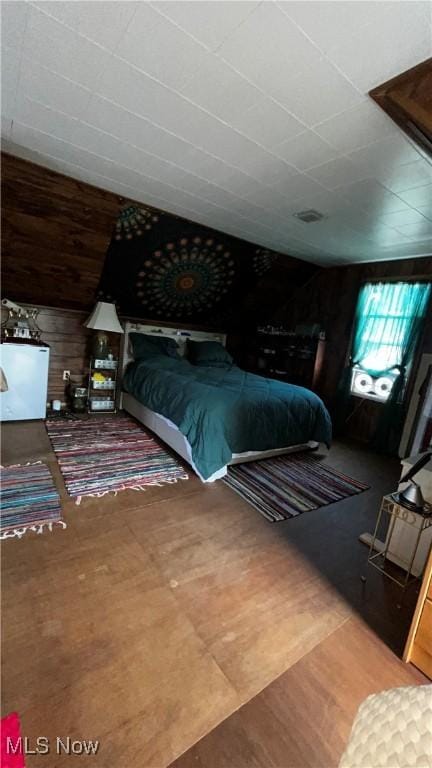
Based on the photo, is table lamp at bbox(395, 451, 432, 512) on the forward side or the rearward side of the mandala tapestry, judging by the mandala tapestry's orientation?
on the forward side

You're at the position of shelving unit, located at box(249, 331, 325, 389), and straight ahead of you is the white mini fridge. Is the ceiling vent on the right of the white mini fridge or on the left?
left

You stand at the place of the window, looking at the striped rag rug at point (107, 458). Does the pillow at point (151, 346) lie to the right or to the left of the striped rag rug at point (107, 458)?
right

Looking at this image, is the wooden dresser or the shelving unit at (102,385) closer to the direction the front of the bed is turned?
the wooden dresser

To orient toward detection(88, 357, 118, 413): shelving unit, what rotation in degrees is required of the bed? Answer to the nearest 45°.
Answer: approximately 180°

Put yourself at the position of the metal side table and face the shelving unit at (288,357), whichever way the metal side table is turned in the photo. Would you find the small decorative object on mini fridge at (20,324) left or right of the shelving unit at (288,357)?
left

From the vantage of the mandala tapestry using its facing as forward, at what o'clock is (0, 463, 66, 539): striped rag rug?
The striped rag rug is roughly at 2 o'clock from the mandala tapestry.

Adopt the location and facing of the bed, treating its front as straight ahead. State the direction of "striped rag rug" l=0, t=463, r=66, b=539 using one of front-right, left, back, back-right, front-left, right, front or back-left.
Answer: right

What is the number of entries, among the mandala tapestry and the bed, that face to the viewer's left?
0

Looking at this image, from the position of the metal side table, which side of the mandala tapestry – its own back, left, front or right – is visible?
front

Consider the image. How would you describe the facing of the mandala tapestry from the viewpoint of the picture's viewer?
facing the viewer and to the right of the viewer

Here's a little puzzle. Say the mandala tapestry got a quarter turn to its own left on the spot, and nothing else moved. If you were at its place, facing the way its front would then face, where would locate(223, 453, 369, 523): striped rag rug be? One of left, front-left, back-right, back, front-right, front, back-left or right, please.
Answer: right

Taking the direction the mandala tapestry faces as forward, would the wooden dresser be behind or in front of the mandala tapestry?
in front
